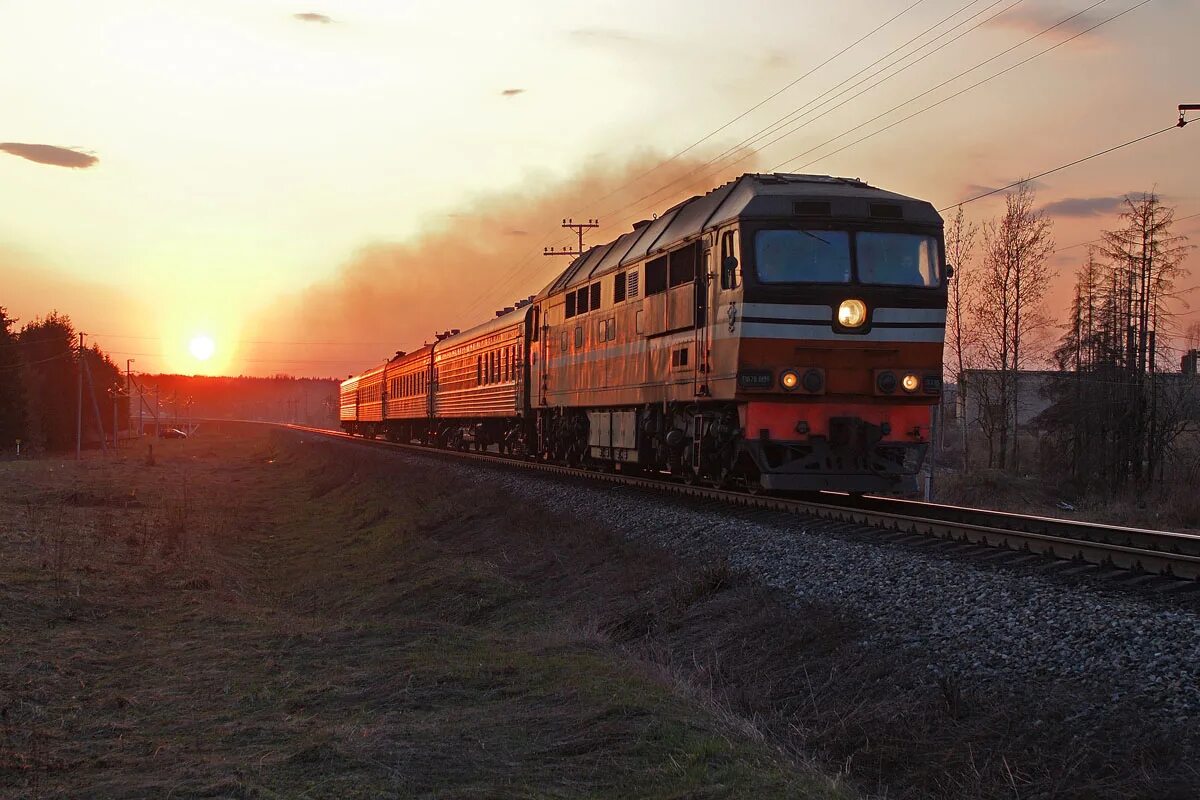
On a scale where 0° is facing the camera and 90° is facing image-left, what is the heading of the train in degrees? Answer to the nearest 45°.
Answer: approximately 315°
